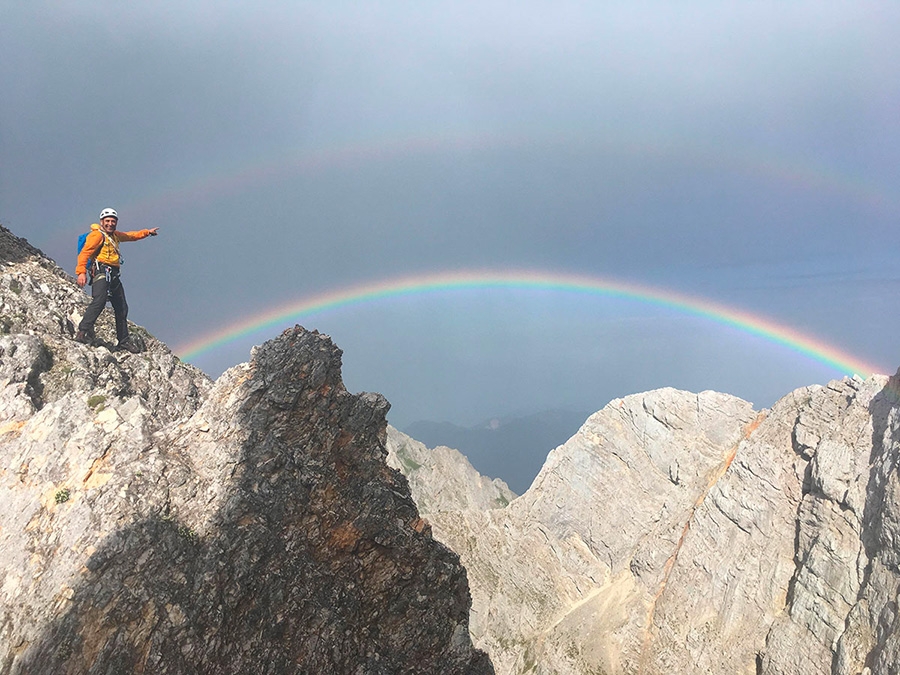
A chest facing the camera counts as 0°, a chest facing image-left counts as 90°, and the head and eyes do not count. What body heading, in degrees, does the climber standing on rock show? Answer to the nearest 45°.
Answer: approximately 315°
